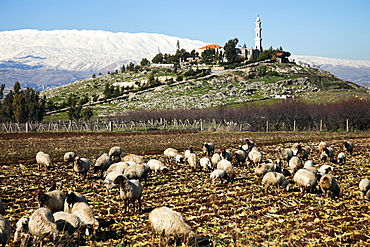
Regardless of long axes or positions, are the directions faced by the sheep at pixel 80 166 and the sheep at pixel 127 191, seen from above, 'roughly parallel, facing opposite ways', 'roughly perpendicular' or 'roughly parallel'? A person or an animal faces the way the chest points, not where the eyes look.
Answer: roughly parallel

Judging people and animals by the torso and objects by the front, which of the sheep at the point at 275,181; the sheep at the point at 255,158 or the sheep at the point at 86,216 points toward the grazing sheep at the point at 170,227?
the sheep at the point at 86,216

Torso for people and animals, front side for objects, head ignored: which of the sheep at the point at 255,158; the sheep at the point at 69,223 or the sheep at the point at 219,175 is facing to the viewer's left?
the sheep at the point at 219,175

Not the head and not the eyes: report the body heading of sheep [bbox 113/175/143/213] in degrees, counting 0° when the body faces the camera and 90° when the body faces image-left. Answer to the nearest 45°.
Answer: approximately 45°

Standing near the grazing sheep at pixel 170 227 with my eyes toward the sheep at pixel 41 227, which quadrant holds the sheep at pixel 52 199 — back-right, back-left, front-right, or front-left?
front-right

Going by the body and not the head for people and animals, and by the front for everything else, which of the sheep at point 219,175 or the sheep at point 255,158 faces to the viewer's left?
the sheep at point 219,175

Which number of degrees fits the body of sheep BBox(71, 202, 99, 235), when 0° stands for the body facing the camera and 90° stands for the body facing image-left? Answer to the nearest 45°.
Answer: approximately 315°

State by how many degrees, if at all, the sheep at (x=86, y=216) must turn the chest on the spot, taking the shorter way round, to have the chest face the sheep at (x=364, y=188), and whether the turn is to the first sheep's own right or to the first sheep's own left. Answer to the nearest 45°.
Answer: approximately 45° to the first sheep's own left

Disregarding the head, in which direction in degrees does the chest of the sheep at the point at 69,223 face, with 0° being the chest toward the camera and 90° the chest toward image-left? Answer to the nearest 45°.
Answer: approximately 270°

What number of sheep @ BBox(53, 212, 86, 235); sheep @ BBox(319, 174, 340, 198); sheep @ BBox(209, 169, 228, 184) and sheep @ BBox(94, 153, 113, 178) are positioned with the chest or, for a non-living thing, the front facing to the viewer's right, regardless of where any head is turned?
1
